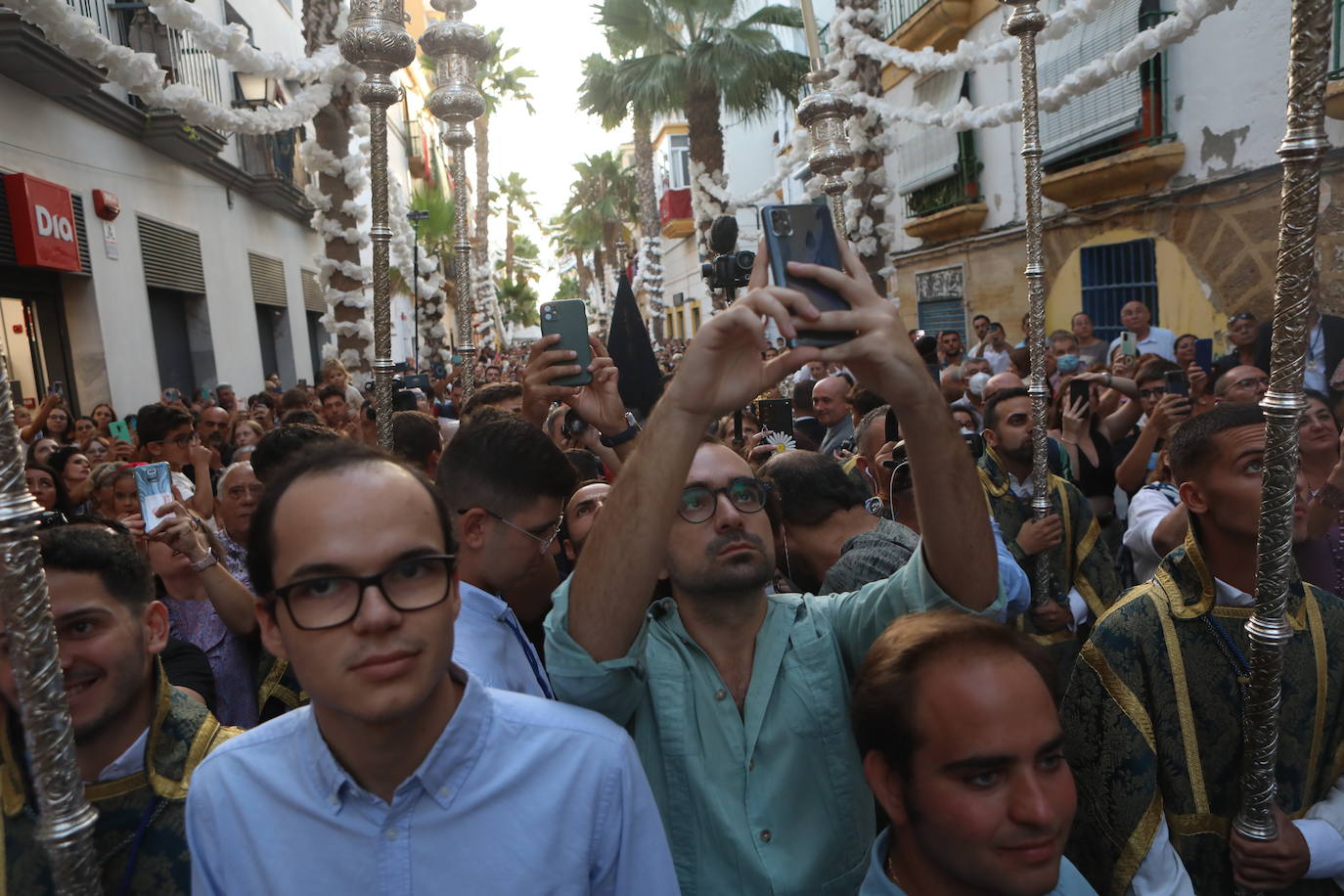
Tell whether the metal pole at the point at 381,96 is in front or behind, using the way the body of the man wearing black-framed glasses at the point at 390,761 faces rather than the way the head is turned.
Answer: behind

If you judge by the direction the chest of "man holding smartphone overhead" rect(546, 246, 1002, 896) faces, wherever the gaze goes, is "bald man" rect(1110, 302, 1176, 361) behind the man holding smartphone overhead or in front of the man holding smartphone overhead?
behind

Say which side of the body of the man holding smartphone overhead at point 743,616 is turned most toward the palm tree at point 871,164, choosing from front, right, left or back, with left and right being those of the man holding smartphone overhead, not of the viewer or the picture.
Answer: back

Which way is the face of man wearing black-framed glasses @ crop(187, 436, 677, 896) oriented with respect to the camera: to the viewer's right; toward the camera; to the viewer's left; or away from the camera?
toward the camera

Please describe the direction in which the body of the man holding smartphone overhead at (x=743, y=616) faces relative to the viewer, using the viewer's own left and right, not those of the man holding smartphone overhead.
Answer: facing the viewer

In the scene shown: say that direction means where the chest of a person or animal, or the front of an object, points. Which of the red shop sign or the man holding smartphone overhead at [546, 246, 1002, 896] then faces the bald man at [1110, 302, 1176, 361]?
the red shop sign

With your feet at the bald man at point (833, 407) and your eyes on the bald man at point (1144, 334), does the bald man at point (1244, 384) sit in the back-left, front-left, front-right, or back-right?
front-right

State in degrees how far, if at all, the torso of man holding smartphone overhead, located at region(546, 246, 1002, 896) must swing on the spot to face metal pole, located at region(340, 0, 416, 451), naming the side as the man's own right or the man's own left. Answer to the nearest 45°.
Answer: approximately 135° to the man's own right

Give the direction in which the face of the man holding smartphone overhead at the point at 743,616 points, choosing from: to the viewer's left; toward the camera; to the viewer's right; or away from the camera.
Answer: toward the camera

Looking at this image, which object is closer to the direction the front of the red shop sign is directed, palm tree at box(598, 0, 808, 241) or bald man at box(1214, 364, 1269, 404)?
the bald man

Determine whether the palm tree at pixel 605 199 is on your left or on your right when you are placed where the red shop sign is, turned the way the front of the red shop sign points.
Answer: on your left

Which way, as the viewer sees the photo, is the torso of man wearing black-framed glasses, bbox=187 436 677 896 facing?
toward the camera

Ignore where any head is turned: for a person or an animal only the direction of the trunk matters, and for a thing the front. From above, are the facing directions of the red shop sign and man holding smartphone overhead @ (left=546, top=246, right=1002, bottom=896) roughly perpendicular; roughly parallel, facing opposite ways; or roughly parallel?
roughly perpendicular

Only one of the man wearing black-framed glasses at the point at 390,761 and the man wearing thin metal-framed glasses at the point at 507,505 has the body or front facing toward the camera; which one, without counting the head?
the man wearing black-framed glasses at the point at 390,761

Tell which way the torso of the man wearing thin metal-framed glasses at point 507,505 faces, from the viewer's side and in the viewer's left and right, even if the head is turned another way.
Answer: facing to the right of the viewer

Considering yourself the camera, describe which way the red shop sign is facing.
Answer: facing the viewer and to the right of the viewer

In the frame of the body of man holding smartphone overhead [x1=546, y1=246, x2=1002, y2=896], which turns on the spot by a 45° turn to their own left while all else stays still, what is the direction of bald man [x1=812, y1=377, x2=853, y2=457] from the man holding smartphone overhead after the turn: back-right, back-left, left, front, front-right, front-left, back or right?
back-left
